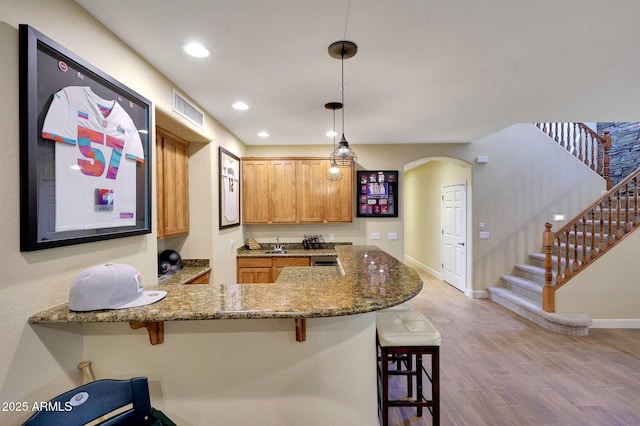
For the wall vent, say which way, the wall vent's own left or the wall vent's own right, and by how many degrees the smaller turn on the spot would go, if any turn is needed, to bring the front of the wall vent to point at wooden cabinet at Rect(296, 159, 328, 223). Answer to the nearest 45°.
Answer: approximately 45° to the wall vent's own left

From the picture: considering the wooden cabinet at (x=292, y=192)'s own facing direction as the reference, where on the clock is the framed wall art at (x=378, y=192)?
The framed wall art is roughly at 9 o'clock from the wooden cabinet.

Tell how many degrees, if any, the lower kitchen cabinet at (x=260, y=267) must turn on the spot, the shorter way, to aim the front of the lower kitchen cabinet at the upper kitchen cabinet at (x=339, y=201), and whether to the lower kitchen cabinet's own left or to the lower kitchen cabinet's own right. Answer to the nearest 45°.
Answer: approximately 90° to the lower kitchen cabinet's own left

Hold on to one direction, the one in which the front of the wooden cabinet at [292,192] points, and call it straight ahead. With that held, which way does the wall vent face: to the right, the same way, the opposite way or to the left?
to the left

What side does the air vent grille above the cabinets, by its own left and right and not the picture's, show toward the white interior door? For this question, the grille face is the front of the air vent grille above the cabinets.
front

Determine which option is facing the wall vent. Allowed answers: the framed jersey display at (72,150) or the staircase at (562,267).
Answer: the staircase

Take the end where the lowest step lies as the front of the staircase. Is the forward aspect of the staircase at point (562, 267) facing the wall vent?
yes

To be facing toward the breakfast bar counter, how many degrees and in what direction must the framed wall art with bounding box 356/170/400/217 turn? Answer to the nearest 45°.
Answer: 0° — it already faces it

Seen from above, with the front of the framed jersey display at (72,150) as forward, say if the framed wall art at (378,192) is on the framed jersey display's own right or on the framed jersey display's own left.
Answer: on the framed jersey display's own left

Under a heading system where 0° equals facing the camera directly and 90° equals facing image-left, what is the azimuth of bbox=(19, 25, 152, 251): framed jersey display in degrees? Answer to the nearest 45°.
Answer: approximately 315°

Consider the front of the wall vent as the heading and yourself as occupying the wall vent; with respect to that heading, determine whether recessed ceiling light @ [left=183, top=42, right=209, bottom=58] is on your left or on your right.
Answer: on your right

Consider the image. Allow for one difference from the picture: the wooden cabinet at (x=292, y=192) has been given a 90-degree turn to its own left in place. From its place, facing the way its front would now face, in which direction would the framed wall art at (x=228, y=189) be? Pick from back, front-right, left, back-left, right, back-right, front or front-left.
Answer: back-right

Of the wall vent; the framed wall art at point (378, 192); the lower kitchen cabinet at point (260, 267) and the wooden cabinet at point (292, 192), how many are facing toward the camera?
3
